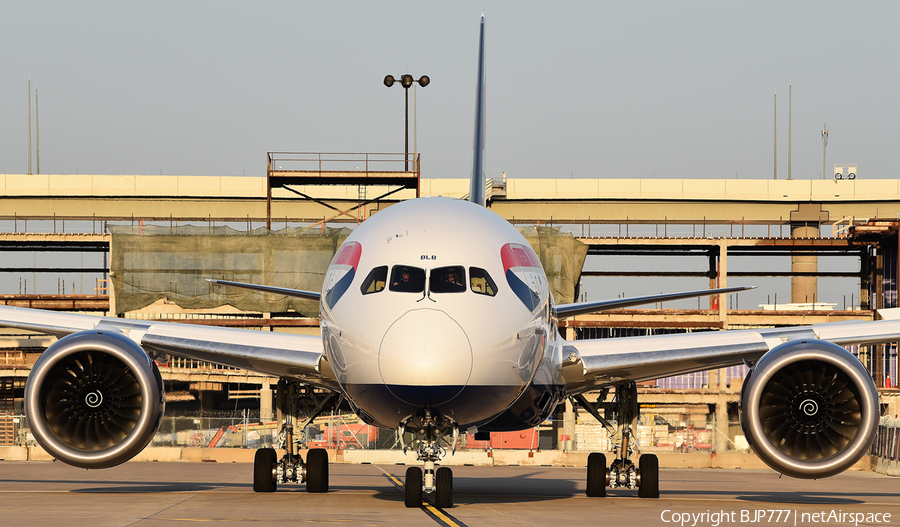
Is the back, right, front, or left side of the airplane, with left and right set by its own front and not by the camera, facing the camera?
front
